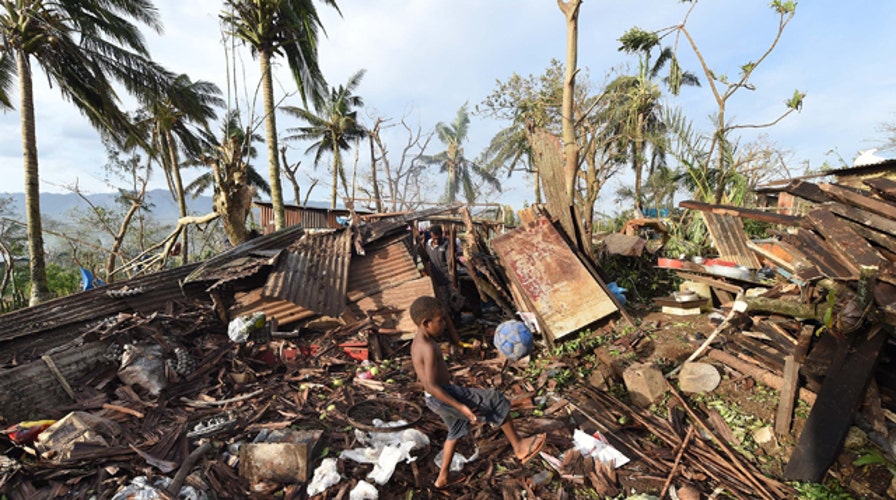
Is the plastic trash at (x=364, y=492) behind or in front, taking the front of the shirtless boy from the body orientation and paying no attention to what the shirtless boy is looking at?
behind

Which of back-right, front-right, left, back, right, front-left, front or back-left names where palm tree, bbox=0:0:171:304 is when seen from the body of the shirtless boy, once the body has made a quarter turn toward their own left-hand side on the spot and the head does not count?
front-left

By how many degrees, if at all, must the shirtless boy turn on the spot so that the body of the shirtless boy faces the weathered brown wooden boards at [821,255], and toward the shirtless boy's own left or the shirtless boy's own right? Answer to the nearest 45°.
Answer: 0° — they already face it

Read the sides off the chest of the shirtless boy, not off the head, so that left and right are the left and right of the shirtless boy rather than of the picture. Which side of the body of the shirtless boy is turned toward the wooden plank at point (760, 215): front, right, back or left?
front

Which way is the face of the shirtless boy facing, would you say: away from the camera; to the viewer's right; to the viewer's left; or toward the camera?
to the viewer's right

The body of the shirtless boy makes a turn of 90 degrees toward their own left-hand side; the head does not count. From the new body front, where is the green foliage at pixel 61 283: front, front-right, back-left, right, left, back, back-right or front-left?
front-left

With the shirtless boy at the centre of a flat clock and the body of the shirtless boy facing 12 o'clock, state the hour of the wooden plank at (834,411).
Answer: The wooden plank is roughly at 12 o'clock from the shirtless boy.

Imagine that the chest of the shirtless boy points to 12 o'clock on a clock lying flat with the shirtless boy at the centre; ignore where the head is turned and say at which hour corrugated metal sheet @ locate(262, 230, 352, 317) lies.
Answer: The corrugated metal sheet is roughly at 8 o'clock from the shirtless boy.

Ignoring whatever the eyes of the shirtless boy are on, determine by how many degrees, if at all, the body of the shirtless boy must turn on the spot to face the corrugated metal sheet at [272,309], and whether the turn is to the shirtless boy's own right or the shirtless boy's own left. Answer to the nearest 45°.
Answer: approximately 135° to the shirtless boy's own left

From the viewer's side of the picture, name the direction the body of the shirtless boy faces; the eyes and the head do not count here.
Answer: to the viewer's right

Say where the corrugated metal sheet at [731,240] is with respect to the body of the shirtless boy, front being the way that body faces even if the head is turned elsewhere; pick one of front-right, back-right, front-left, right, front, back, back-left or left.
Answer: front-left

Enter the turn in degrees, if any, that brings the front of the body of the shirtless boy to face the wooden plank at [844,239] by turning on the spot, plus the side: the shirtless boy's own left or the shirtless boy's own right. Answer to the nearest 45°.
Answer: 0° — they already face it
